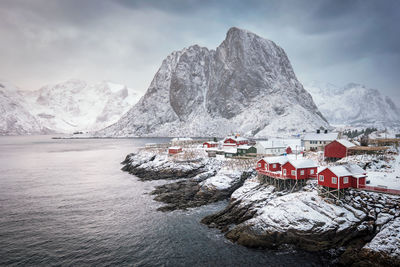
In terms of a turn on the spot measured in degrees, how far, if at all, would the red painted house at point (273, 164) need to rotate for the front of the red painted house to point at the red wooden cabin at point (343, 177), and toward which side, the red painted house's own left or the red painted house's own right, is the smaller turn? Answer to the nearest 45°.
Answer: approximately 90° to the red painted house's own left

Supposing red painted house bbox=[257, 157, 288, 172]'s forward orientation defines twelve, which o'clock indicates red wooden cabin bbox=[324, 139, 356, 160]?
The red wooden cabin is roughly at 6 o'clock from the red painted house.

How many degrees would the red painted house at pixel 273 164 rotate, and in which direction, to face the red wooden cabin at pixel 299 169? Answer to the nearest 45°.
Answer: approximately 90° to its left

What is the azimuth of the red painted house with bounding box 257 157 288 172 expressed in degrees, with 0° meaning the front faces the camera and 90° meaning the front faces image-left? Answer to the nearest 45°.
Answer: approximately 45°
